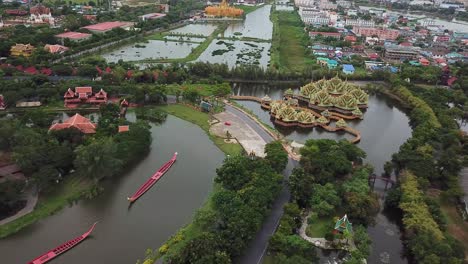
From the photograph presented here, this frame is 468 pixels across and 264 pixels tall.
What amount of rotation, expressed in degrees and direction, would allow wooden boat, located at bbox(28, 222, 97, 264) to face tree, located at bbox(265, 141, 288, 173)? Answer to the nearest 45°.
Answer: approximately 45° to its right

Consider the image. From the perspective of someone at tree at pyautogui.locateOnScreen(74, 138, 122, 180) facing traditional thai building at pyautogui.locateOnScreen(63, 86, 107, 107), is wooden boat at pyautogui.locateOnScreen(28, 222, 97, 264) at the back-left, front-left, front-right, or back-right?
back-left

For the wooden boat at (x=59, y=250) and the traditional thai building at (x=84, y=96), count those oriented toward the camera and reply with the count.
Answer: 1

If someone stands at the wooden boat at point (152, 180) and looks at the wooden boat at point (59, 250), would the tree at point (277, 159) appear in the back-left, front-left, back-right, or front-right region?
back-left

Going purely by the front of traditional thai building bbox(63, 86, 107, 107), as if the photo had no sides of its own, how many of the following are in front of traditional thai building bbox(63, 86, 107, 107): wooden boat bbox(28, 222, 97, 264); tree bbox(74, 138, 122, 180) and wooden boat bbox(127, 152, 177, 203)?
3

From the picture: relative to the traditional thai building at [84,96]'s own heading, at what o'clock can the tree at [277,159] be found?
The tree is roughly at 11 o'clock from the traditional thai building.

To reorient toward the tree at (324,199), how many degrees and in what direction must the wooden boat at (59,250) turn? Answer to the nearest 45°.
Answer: approximately 45° to its right

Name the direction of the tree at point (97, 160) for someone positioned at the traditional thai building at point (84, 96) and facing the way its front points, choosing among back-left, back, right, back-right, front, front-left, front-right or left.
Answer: front

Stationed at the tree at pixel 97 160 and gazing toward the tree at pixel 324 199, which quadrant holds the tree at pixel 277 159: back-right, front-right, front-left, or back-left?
front-left

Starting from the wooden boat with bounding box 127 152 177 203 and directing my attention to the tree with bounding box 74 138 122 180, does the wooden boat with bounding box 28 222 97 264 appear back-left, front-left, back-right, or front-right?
front-left

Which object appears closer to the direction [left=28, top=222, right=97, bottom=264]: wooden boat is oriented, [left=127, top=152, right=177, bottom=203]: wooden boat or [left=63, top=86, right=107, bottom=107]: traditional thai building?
the wooden boat

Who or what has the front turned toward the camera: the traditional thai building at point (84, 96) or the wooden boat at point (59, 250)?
the traditional thai building

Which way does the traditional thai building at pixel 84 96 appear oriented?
toward the camera

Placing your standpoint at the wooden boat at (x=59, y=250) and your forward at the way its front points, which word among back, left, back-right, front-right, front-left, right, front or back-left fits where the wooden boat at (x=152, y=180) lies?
front

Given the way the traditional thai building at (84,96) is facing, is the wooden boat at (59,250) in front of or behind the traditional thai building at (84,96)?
in front

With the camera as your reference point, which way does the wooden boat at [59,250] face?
facing away from the viewer and to the right of the viewer

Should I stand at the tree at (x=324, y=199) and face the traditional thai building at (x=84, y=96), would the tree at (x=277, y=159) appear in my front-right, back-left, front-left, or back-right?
front-right
